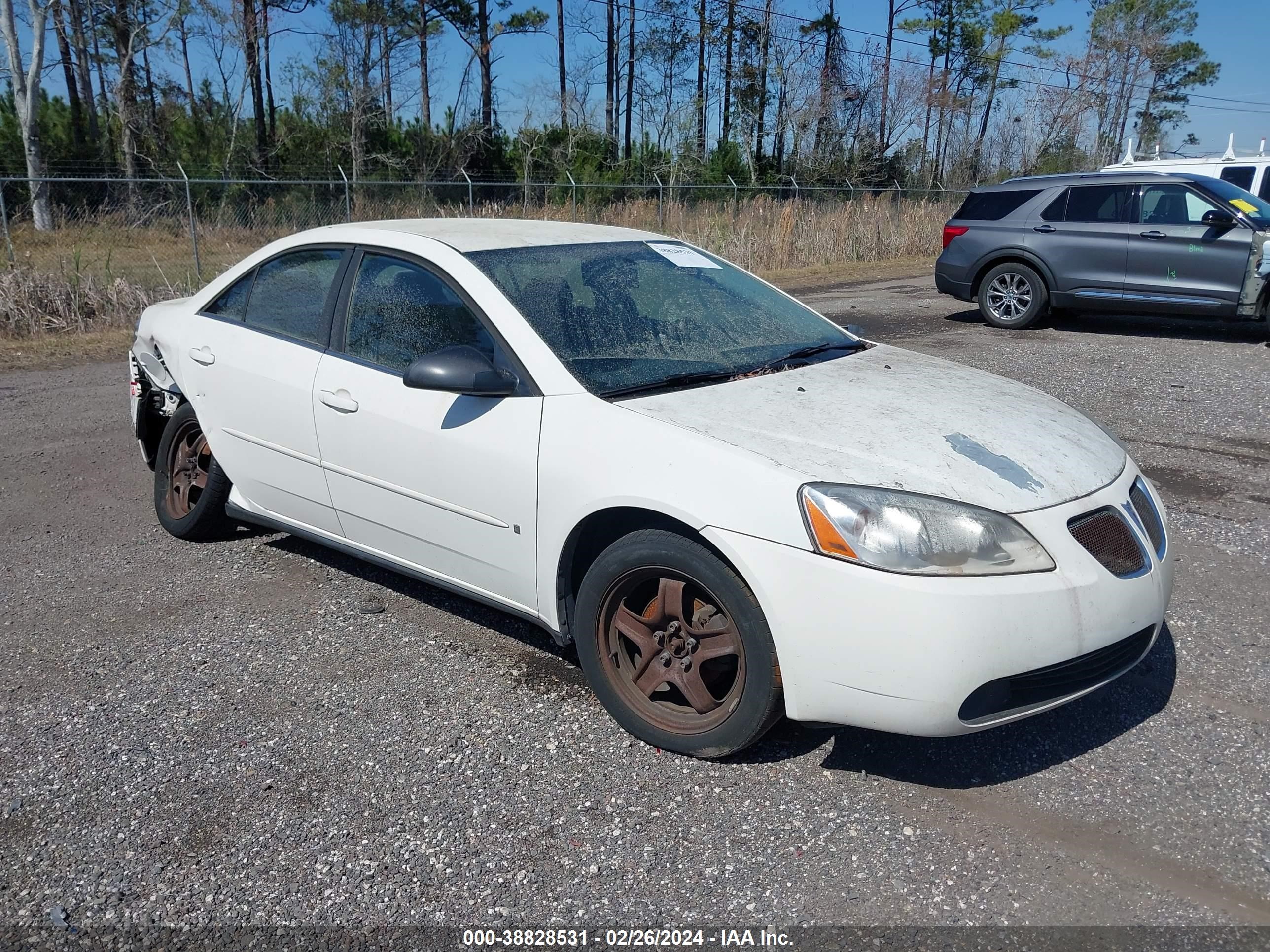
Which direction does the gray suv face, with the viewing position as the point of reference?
facing to the right of the viewer

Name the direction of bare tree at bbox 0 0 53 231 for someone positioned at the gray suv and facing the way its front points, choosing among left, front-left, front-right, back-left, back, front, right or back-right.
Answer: back

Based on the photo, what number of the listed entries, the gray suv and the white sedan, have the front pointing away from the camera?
0

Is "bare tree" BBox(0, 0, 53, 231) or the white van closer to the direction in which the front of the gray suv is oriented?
the white van

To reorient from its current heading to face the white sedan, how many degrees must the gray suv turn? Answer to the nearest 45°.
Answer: approximately 90° to its right

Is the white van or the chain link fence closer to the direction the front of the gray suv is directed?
the white van

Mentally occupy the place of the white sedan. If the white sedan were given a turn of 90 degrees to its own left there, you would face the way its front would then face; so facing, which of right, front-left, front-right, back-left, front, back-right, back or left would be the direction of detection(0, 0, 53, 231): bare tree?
left

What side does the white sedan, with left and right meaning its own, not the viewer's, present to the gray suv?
left

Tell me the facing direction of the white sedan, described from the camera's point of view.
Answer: facing the viewer and to the right of the viewer

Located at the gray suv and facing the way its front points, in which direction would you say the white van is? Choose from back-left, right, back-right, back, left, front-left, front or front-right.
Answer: left
